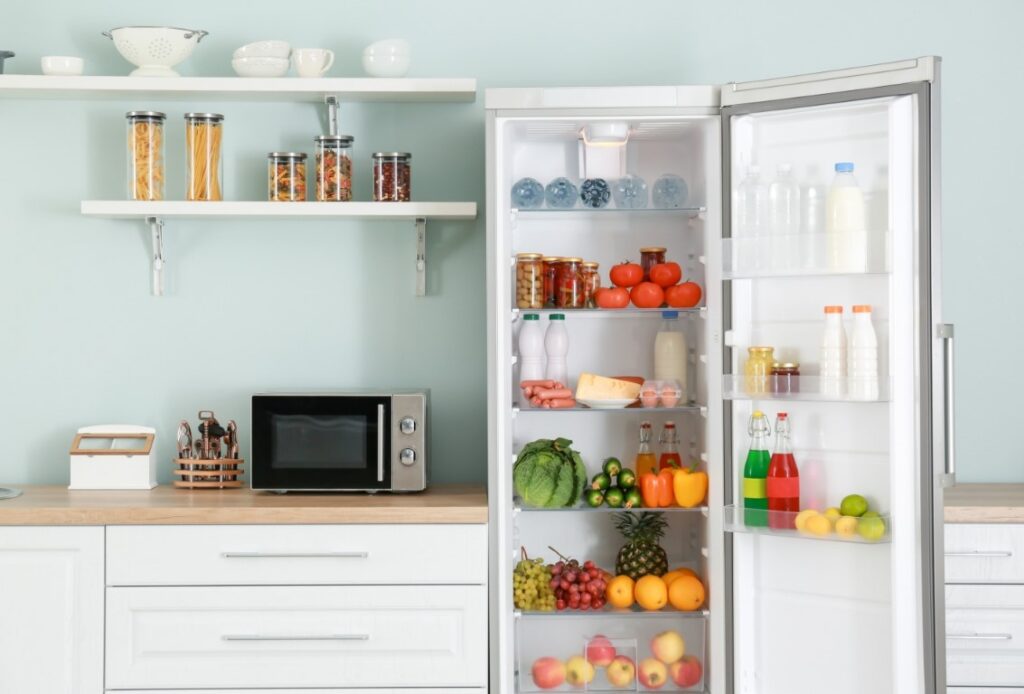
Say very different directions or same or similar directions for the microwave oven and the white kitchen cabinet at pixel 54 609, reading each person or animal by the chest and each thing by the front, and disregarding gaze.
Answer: same or similar directions

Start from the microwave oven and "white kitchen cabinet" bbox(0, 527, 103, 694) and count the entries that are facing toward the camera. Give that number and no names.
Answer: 2

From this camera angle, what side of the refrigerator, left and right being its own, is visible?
front

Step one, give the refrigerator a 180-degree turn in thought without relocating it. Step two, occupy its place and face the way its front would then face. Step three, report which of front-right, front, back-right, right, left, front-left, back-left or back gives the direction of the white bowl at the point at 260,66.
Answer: left

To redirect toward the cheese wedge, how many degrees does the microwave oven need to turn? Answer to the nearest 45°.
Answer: approximately 90° to its left

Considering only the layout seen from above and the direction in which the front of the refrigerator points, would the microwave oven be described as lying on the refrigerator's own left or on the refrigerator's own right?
on the refrigerator's own right

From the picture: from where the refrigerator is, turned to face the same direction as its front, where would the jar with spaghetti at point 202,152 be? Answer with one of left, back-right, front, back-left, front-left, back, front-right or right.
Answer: right

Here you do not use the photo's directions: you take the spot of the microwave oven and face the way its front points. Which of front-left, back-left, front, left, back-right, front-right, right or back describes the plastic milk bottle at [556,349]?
left

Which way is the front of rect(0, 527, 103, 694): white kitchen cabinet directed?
toward the camera

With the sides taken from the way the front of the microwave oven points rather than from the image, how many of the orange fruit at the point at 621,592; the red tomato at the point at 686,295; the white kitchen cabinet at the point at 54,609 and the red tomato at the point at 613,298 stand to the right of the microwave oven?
1

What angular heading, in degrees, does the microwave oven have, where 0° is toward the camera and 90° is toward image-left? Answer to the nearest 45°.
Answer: approximately 0°

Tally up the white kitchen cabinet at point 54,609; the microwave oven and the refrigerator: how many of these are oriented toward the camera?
3

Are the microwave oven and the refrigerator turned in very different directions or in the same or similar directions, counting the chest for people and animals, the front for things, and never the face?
same or similar directions

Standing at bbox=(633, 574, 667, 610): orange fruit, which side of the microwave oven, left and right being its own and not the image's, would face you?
left
